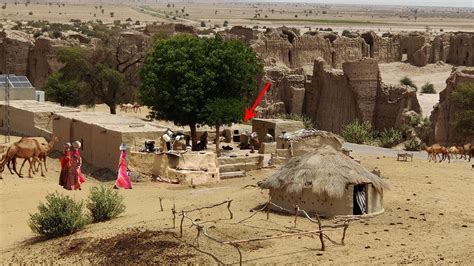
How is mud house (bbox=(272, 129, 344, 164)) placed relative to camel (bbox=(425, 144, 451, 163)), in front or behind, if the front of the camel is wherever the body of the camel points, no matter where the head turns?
in front

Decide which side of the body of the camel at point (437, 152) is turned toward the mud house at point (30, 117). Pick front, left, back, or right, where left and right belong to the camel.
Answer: front

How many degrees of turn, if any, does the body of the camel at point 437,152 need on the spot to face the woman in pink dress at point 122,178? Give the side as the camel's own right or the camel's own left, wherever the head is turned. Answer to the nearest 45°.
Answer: approximately 45° to the camel's own left

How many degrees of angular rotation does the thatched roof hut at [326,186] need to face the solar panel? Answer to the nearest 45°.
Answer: approximately 180°

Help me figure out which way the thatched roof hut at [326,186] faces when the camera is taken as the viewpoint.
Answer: facing the viewer and to the right of the viewer

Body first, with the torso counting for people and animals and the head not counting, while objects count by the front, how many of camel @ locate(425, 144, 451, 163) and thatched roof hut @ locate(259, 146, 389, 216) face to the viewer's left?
1
